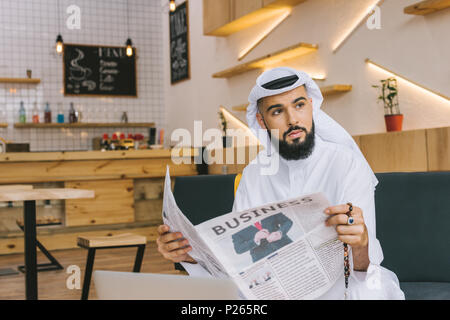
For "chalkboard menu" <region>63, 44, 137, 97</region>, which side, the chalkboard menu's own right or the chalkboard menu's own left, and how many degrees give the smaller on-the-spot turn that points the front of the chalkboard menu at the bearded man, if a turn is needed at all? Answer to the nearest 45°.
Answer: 0° — it already faces them

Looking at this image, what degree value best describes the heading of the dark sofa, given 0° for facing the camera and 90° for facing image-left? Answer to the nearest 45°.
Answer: approximately 0°

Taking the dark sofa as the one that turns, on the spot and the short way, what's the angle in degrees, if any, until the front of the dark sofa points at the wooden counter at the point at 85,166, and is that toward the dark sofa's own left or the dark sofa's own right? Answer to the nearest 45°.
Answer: approximately 135° to the dark sofa's own right

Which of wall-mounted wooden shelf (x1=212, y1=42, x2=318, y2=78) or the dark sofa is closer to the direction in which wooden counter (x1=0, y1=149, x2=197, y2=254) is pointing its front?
the dark sofa

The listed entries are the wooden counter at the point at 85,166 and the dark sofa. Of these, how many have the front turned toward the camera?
2

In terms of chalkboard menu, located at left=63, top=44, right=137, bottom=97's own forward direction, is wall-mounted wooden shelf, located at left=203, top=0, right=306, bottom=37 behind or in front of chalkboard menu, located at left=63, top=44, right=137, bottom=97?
in front

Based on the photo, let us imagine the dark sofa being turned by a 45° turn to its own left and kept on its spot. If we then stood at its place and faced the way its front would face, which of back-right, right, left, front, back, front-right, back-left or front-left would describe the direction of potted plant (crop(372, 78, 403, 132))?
back-left

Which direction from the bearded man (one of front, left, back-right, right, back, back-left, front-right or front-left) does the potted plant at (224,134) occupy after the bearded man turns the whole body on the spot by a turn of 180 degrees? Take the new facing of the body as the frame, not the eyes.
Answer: front
